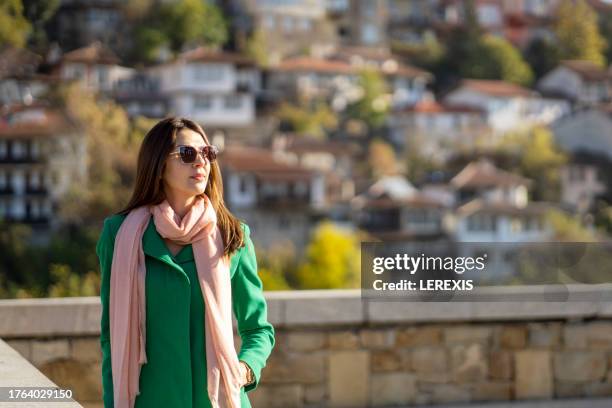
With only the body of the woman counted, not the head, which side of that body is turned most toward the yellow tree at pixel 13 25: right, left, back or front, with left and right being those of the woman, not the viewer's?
back

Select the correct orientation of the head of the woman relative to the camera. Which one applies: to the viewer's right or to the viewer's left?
to the viewer's right

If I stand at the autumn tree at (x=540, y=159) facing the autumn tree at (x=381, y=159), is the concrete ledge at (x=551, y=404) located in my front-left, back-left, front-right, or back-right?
front-left

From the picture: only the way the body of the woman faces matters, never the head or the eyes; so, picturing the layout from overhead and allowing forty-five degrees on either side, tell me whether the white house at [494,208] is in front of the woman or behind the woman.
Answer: behind

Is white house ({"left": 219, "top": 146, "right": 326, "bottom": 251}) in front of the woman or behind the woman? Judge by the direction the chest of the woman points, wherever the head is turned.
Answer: behind

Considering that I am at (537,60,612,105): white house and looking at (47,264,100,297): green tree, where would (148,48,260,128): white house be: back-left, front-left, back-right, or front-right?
front-right

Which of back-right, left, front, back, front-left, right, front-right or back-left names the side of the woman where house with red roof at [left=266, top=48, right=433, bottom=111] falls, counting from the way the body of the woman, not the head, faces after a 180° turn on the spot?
front

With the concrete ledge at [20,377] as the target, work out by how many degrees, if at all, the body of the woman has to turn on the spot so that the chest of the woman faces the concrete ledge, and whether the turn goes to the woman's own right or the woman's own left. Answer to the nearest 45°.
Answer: approximately 45° to the woman's own right

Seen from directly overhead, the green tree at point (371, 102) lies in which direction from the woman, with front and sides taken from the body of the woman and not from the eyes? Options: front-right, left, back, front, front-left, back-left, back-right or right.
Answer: back

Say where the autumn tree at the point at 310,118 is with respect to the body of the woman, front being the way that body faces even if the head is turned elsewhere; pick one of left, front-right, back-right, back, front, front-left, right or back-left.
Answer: back

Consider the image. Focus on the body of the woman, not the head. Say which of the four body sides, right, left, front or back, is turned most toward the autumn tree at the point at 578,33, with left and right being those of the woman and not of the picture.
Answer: back

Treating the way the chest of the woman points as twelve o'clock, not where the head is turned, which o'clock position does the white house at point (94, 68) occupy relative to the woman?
The white house is roughly at 6 o'clock from the woman.

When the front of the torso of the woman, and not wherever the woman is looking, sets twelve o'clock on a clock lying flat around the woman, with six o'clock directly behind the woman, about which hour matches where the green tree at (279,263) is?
The green tree is roughly at 6 o'clock from the woman.

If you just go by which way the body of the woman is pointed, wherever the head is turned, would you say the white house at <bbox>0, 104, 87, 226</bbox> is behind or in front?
behind

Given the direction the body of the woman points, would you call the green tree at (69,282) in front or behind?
behind

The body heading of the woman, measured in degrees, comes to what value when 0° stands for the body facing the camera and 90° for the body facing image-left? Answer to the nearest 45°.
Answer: approximately 0°
